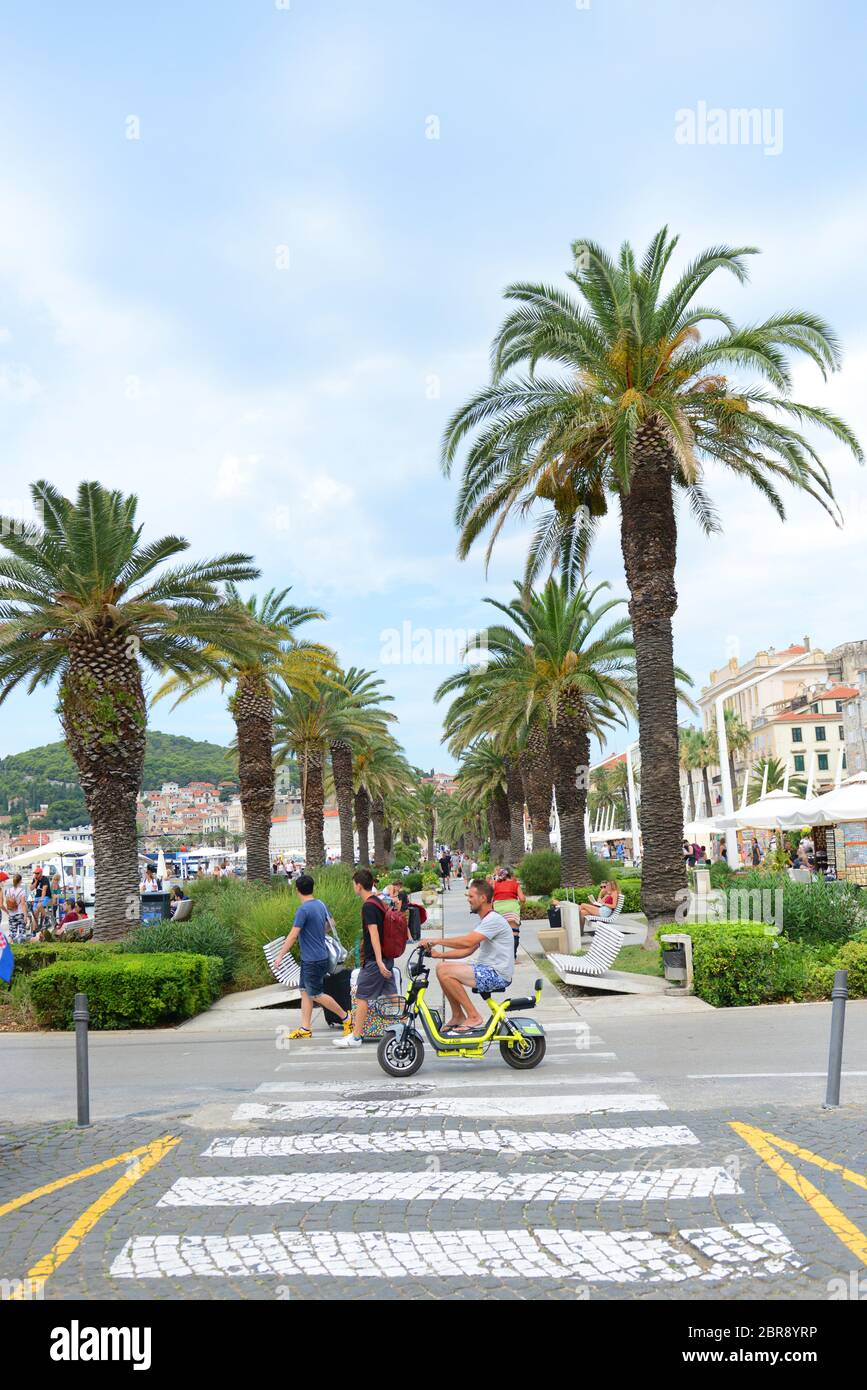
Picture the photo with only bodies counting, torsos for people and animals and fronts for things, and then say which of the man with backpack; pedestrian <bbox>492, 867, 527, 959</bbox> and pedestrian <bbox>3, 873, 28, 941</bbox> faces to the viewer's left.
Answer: the man with backpack

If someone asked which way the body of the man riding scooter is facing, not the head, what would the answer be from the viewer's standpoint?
to the viewer's left

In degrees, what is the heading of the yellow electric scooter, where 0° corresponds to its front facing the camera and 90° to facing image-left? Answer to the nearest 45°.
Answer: approximately 90°

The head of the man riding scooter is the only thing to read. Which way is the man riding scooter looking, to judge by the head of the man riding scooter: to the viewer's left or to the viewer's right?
to the viewer's left
